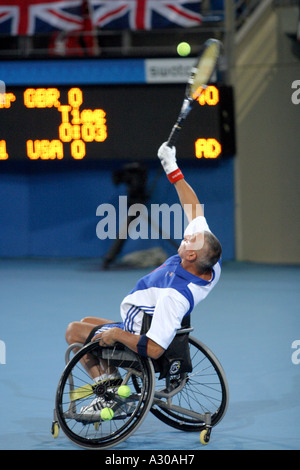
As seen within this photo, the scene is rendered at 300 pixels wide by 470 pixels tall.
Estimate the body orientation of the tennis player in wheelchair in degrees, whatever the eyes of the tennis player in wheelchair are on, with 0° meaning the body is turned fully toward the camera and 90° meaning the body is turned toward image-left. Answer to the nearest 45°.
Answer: approximately 90°

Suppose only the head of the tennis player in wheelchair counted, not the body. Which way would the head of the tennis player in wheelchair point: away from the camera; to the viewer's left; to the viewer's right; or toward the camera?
to the viewer's left

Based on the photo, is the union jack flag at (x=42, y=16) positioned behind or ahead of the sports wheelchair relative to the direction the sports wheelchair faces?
ahead

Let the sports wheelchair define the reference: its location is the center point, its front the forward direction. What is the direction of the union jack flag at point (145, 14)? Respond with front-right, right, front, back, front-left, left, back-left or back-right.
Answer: front-right

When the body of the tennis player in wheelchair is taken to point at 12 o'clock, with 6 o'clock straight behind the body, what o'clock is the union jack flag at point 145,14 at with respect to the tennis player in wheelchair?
The union jack flag is roughly at 3 o'clock from the tennis player in wheelchair.

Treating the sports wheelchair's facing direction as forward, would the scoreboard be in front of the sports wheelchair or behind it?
in front

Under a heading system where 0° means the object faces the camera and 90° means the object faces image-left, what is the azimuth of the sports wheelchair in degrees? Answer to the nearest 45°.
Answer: approximately 135°
